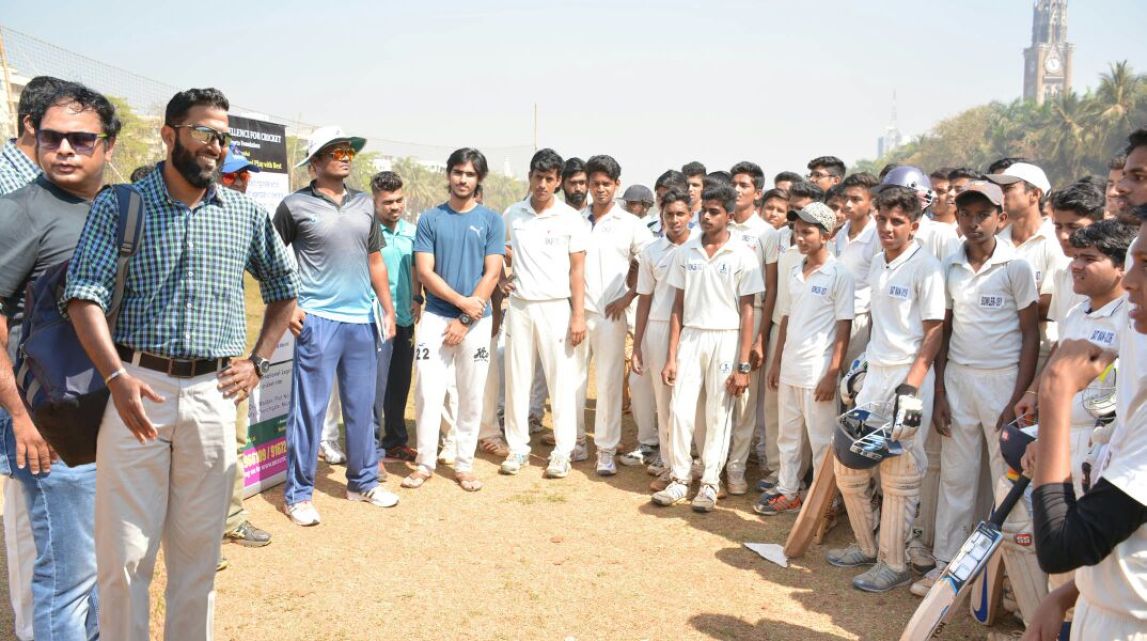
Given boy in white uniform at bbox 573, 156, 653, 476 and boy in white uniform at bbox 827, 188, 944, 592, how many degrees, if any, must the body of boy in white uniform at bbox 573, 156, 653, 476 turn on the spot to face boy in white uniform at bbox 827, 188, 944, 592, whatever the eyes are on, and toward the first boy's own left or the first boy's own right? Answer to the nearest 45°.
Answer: approximately 45° to the first boy's own left

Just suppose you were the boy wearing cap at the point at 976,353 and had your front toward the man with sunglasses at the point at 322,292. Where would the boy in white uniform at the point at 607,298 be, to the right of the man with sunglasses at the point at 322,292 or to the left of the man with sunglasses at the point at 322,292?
right

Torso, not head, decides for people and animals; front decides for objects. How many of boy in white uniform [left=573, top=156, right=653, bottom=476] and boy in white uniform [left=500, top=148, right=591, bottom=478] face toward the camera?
2

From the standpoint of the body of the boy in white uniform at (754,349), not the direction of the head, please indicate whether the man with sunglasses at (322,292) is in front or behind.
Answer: in front

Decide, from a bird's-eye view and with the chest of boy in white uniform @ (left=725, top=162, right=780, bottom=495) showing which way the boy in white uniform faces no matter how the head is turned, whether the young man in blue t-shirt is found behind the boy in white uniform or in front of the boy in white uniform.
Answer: in front

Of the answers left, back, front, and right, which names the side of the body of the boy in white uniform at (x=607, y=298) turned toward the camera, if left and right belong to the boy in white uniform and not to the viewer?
front

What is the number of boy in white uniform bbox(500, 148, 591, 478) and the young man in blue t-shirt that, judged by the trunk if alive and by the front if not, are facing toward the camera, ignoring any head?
2

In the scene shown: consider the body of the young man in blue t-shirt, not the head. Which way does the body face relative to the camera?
toward the camera

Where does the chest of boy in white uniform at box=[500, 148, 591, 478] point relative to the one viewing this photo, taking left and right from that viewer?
facing the viewer

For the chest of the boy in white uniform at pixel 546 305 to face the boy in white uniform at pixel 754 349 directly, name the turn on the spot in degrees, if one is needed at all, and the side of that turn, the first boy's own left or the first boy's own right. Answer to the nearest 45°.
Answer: approximately 90° to the first boy's own left

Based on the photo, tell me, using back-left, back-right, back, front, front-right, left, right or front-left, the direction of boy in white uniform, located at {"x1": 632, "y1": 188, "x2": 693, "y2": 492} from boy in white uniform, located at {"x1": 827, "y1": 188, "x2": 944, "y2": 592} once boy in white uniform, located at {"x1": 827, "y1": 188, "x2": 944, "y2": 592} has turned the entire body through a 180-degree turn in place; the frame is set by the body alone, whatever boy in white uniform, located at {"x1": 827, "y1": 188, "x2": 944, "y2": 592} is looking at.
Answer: left
